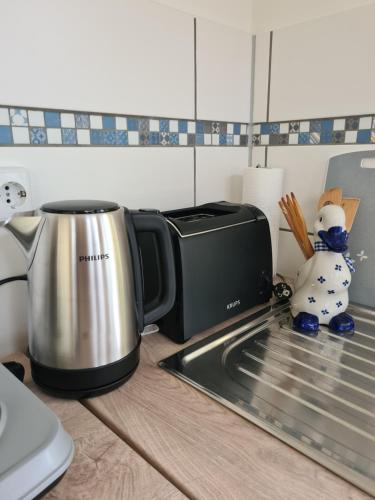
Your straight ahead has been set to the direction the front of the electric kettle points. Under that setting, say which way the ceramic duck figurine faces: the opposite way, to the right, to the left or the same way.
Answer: to the left

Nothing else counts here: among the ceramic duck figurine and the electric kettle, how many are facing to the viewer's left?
1

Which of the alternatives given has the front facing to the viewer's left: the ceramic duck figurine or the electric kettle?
the electric kettle

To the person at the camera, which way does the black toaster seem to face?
facing the viewer and to the right of the viewer

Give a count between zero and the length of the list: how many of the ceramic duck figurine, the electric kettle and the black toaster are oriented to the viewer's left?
1

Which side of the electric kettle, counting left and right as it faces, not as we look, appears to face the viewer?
left
